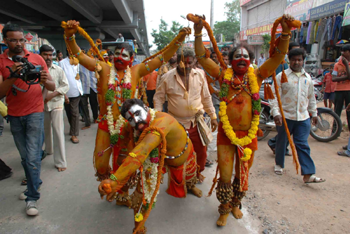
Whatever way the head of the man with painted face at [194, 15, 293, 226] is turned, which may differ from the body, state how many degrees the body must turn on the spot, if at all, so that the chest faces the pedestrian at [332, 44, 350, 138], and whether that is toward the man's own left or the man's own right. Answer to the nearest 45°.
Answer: approximately 135° to the man's own left

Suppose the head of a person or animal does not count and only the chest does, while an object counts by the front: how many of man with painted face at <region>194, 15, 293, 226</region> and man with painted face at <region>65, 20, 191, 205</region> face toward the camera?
2

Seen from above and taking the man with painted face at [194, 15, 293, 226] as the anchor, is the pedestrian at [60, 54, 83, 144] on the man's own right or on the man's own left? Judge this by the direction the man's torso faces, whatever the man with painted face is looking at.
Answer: on the man's own right

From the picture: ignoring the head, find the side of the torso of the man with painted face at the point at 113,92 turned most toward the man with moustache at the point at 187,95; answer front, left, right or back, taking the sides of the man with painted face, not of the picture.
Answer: left

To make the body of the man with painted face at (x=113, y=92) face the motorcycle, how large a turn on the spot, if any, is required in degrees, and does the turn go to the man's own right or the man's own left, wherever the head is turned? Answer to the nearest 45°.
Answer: approximately 90° to the man's own left
